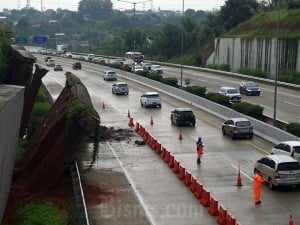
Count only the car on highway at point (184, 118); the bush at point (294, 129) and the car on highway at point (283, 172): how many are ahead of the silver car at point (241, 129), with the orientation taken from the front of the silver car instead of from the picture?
1

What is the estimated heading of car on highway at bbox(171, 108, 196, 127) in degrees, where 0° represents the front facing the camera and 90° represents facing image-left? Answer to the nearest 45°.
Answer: approximately 135°
